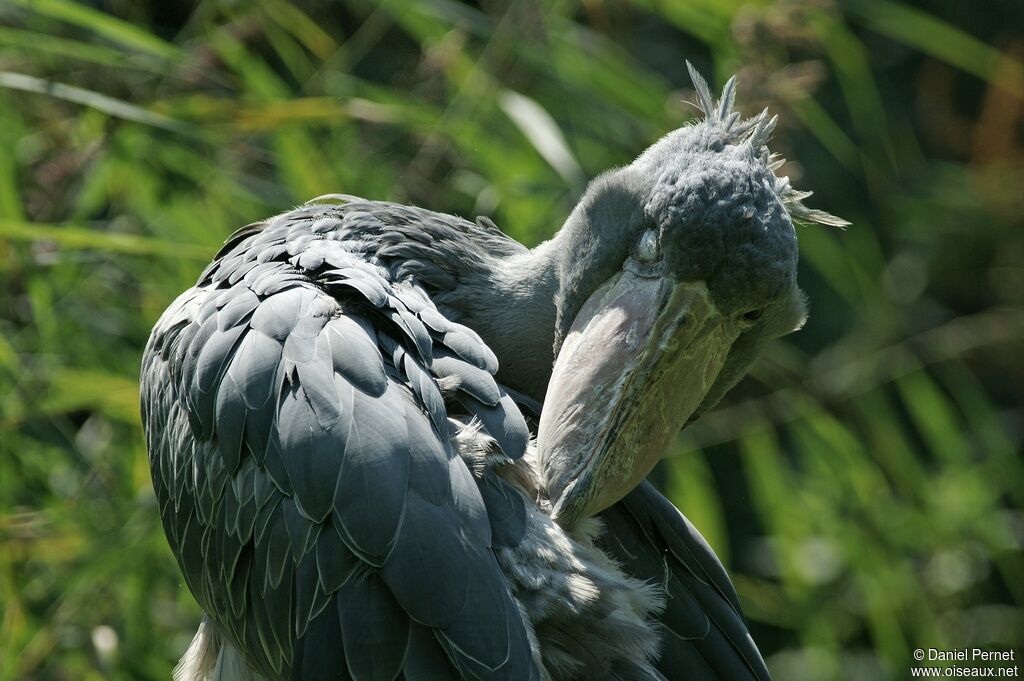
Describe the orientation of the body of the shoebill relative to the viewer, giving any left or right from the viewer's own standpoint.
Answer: facing the viewer and to the right of the viewer
